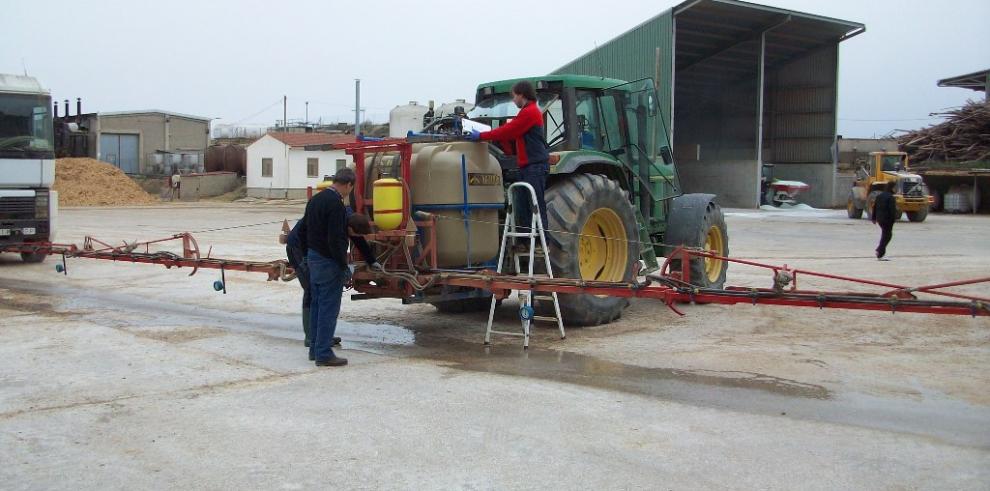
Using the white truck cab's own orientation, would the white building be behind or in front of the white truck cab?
behind

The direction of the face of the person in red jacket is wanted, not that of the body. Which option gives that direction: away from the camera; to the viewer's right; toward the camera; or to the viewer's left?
to the viewer's left

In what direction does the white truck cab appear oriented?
toward the camera

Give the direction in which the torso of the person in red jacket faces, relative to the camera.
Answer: to the viewer's left

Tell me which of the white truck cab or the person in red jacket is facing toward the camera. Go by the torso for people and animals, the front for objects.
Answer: the white truck cab

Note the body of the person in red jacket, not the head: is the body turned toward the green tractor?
no

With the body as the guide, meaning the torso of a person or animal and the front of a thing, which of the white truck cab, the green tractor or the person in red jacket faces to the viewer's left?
the person in red jacket

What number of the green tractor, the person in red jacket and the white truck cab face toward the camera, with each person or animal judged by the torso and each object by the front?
1

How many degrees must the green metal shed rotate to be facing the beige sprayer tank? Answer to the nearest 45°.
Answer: approximately 45° to its right

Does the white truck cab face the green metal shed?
no

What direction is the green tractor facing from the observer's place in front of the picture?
facing away from the viewer and to the right of the viewer

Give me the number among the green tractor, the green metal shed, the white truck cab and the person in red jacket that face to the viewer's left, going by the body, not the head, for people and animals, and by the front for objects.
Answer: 1

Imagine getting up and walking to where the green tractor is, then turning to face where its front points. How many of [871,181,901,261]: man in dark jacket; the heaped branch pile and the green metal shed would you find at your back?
0

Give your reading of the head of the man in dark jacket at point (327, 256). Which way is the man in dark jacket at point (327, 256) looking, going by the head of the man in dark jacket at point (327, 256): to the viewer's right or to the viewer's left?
to the viewer's right

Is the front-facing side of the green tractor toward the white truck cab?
no

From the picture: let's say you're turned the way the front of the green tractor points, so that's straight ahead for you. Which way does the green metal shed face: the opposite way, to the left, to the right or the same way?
to the right

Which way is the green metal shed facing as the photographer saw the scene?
facing the viewer and to the right of the viewer
